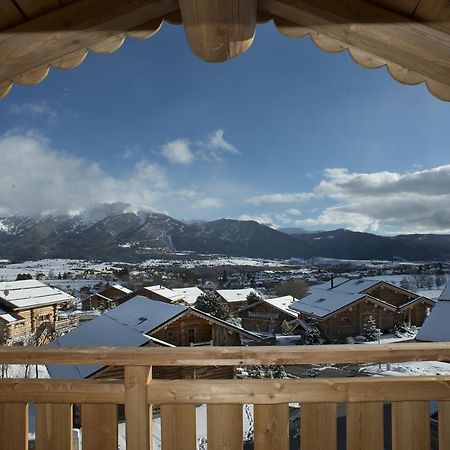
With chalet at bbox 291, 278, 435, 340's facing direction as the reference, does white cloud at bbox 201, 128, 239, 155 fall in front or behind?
behind

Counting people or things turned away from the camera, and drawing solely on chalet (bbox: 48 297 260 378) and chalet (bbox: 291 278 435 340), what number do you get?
0

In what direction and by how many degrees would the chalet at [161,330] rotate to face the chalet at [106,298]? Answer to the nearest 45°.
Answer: approximately 135° to its left

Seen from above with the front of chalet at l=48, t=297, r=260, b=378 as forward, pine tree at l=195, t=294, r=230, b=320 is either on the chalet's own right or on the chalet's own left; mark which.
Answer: on the chalet's own left

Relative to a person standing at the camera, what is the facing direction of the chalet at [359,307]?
facing the viewer and to the right of the viewer

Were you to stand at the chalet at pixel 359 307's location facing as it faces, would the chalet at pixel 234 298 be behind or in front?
behind
